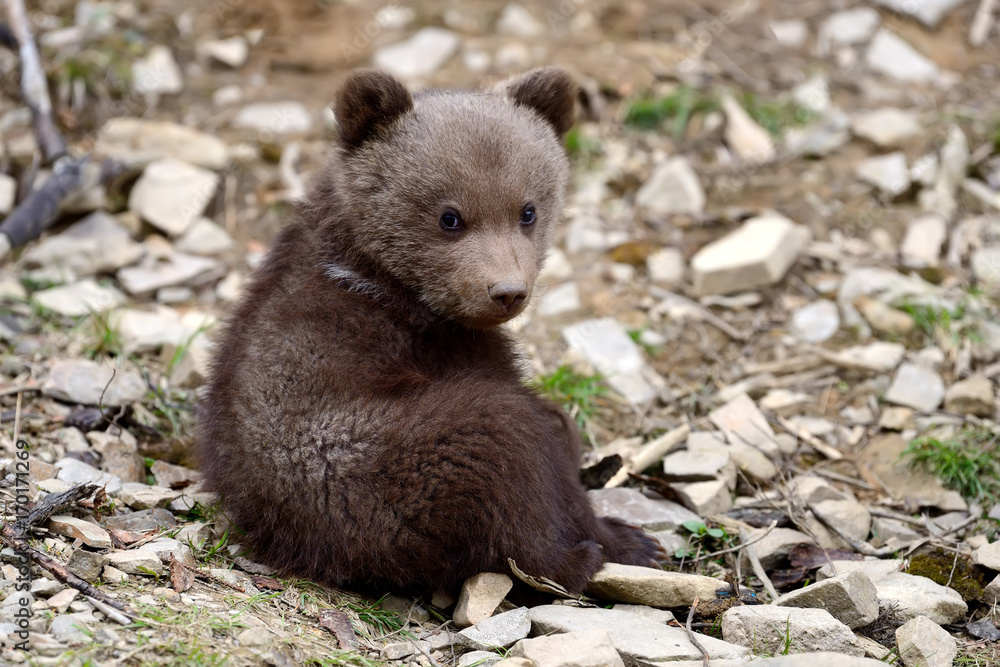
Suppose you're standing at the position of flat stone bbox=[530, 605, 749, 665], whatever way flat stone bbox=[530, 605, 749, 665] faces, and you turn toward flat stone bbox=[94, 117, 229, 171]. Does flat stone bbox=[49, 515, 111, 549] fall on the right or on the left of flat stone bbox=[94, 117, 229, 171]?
left

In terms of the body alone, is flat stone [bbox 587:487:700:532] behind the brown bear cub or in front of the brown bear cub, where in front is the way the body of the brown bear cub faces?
in front
